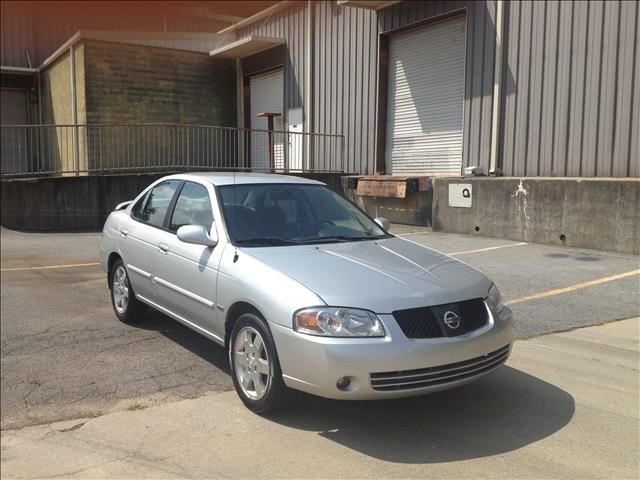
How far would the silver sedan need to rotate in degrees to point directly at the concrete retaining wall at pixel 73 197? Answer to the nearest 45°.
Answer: approximately 180°

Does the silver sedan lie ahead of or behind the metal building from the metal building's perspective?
ahead

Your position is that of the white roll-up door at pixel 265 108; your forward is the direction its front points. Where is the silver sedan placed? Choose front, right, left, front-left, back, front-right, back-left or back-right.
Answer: front-left

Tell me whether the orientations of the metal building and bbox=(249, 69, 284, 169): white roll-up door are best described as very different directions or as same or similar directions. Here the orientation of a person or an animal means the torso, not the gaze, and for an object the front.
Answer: same or similar directions

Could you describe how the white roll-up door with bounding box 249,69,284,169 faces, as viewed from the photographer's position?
facing the viewer and to the left of the viewer

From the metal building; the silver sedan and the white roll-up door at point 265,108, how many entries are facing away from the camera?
0

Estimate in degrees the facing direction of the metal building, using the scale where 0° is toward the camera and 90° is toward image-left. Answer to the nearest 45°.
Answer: approximately 45°

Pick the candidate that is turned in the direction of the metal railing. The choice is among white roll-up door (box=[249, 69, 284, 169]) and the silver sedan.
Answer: the white roll-up door

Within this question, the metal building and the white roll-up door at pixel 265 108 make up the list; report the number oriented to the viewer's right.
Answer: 0

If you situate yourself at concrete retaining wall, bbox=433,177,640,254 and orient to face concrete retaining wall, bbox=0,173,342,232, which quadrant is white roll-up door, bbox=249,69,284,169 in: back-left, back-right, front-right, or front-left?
front-right

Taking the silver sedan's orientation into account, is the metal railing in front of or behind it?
behind

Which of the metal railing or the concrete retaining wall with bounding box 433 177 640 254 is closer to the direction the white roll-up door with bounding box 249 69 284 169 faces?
the metal railing

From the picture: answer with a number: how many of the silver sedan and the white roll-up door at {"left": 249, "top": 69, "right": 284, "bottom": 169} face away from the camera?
0
